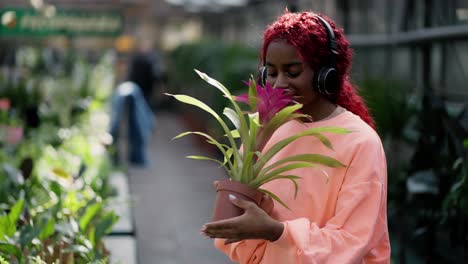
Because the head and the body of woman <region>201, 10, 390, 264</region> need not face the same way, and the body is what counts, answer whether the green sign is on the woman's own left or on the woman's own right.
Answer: on the woman's own right

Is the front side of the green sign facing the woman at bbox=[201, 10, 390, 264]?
yes

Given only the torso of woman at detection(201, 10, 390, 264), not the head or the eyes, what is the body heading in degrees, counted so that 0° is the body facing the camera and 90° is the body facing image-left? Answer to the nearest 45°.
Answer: approximately 45°

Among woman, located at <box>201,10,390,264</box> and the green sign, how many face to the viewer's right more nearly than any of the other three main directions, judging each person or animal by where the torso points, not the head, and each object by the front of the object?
0
